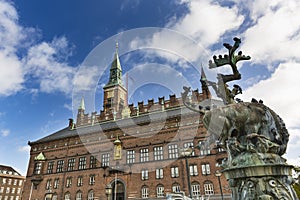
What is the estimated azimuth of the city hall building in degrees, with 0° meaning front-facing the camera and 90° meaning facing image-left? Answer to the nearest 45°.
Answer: approximately 45°

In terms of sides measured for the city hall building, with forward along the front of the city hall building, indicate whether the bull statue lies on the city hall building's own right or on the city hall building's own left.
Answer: on the city hall building's own left
